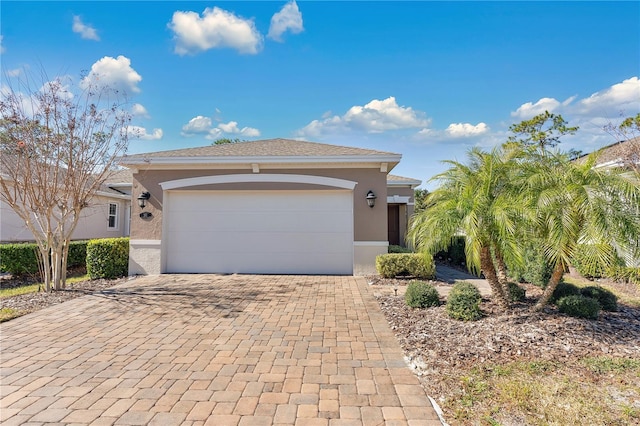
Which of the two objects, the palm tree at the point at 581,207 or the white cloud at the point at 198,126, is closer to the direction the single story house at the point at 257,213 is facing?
the palm tree

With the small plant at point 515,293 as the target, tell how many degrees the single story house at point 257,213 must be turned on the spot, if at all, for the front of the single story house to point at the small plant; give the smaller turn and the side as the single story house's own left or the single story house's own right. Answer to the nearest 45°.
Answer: approximately 45° to the single story house's own left

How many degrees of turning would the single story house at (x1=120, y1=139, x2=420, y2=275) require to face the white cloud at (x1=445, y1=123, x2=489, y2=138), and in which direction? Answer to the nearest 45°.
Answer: approximately 135° to its left

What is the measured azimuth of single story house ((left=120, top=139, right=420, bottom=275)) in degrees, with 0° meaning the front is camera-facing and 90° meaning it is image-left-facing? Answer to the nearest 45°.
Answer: approximately 0°

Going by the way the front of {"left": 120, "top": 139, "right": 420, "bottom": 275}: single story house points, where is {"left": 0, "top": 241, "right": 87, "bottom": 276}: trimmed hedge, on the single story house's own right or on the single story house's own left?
on the single story house's own right

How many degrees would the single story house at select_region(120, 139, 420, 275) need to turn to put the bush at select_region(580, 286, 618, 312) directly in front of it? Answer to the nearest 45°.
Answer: approximately 45° to its left

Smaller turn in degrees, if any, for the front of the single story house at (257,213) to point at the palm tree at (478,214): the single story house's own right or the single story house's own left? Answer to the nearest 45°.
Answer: approximately 45° to the single story house's own left

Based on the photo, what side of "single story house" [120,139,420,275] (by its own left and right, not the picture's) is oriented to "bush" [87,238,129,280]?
right

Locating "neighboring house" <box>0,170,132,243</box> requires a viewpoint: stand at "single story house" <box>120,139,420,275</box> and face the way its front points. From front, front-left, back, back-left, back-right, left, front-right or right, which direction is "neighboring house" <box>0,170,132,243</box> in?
back-right
